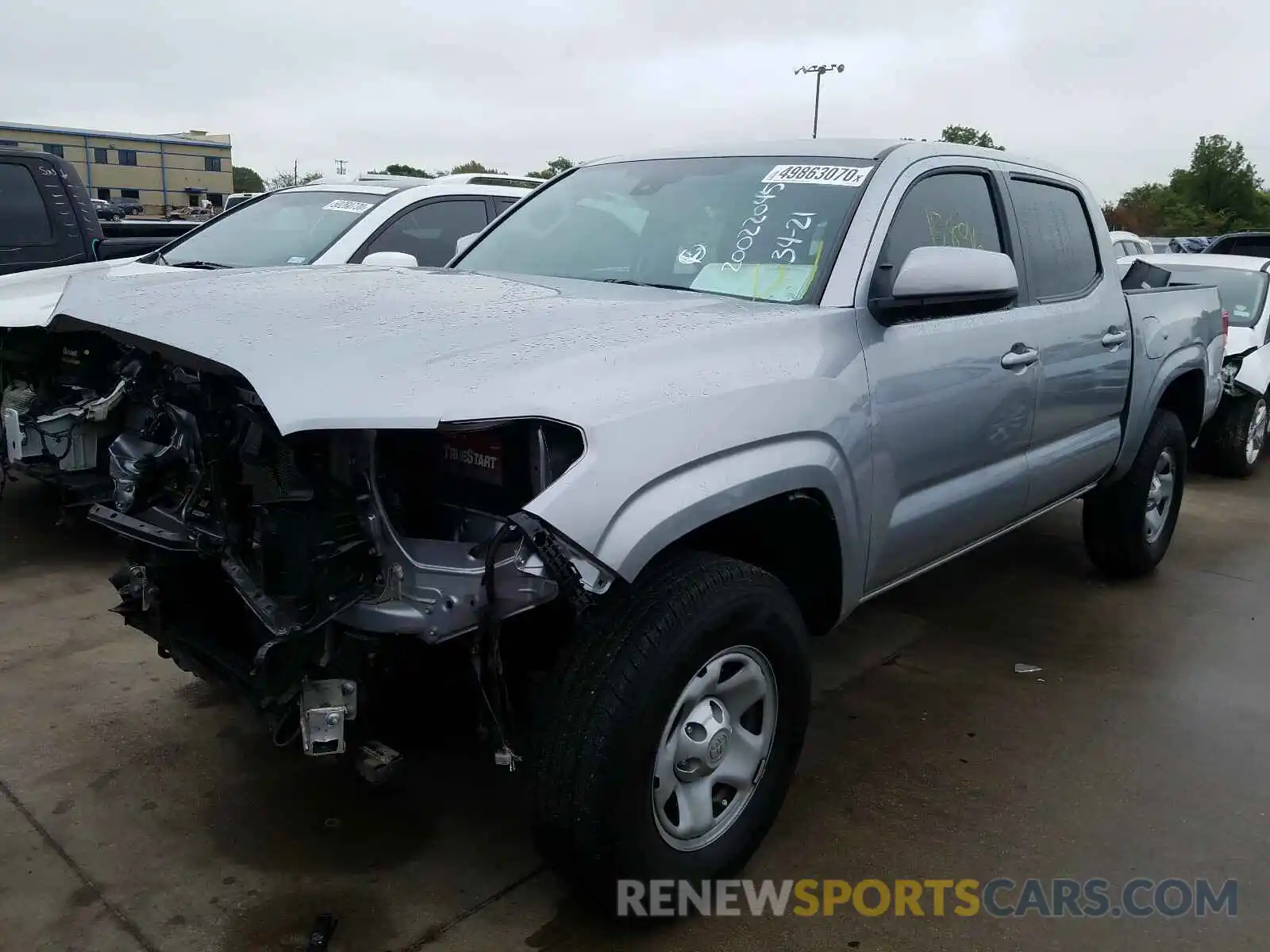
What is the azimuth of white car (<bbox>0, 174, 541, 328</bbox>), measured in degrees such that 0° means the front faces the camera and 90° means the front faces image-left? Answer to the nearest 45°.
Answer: approximately 45°

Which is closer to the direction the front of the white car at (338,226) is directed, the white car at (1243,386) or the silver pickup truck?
the silver pickup truck

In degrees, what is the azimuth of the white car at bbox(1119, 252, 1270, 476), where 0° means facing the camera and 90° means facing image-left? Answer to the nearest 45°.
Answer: approximately 45°

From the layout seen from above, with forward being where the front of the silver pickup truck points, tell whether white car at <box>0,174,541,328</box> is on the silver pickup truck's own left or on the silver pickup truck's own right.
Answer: on the silver pickup truck's own right

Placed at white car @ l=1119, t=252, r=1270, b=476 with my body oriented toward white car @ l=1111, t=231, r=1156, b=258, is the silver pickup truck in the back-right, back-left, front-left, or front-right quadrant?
back-left

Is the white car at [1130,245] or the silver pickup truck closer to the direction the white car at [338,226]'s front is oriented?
the silver pickup truck

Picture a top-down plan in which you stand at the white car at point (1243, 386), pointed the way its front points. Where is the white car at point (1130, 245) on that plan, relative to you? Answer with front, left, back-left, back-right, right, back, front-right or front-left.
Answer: back-right

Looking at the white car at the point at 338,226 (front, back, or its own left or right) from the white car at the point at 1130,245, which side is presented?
back

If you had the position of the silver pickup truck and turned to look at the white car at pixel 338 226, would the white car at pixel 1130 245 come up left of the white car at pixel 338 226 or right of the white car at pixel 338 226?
right
